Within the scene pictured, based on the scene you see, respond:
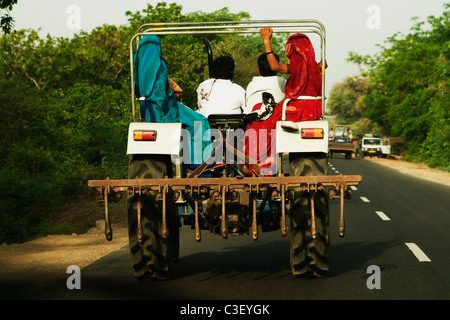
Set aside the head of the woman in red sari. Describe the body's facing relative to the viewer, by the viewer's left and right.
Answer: facing away from the viewer and to the left of the viewer

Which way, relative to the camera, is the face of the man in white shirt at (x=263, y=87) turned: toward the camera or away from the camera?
away from the camera

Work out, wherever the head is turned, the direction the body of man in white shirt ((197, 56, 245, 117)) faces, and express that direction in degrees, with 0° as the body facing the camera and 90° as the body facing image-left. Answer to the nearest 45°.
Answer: approximately 180°

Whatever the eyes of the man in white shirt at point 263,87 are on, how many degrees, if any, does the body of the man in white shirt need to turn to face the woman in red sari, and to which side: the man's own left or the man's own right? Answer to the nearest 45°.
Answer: approximately 135° to the man's own right

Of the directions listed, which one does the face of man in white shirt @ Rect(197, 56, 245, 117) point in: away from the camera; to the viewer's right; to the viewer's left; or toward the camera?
away from the camera

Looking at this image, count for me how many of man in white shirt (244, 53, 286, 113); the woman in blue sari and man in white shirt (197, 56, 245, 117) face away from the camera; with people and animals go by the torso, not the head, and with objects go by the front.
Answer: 2

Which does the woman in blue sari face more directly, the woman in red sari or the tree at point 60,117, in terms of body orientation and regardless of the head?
the woman in red sari

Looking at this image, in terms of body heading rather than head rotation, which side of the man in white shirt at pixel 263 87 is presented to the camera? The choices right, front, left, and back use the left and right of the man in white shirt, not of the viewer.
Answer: back

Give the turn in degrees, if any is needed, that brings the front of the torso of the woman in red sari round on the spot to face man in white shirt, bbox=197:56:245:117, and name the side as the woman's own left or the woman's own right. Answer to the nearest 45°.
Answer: approximately 45° to the woman's own left
